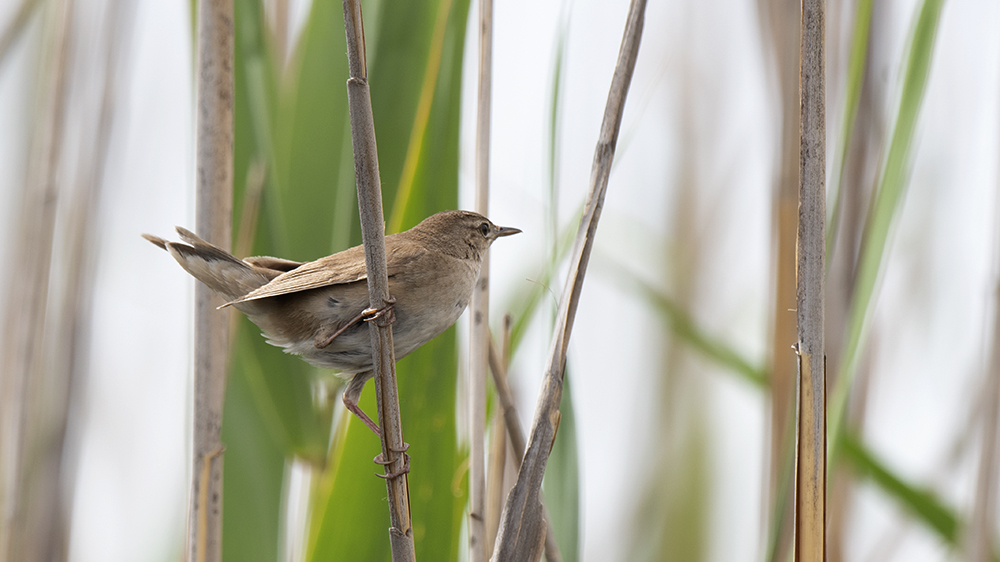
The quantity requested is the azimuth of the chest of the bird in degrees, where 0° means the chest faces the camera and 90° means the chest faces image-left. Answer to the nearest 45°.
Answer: approximately 270°

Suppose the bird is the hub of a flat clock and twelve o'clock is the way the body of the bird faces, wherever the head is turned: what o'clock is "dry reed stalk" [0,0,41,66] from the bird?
The dry reed stalk is roughly at 7 o'clock from the bird.

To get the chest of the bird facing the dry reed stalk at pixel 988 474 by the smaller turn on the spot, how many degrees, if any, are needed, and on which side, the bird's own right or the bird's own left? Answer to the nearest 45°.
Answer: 0° — it already faces it

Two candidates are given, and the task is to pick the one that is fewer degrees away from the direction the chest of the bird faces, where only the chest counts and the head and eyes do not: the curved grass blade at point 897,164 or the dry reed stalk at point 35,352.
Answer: the curved grass blade

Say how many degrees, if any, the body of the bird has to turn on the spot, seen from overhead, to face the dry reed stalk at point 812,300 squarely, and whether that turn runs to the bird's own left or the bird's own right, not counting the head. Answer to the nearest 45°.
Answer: approximately 45° to the bird's own right

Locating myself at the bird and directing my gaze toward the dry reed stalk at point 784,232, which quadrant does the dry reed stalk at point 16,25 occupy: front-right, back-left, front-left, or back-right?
back-left

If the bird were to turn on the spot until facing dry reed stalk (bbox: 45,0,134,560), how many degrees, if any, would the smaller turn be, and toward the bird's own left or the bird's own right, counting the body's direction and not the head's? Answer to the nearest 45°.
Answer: approximately 135° to the bird's own left
